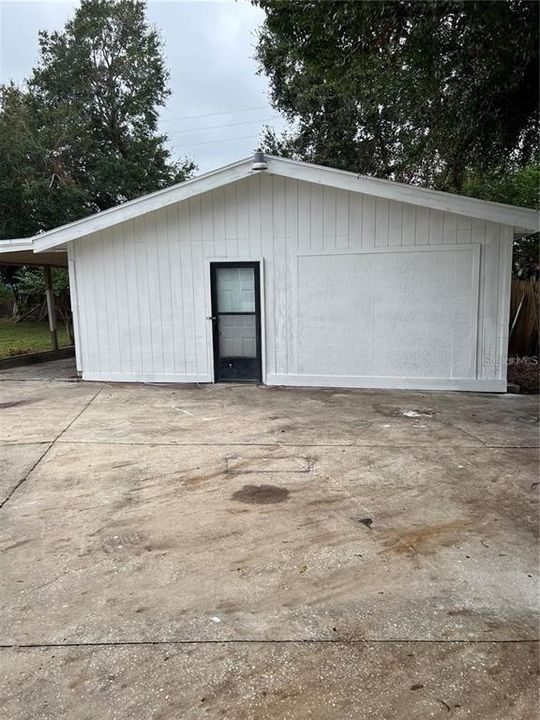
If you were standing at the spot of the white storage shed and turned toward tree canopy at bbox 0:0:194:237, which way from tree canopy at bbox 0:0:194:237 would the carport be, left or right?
left

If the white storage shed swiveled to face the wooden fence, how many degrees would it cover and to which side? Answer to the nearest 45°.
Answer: approximately 135° to its left

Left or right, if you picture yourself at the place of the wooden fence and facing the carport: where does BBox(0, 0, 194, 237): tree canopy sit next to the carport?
right

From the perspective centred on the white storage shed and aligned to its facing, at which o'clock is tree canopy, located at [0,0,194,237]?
The tree canopy is roughly at 5 o'clock from the white storage shed.

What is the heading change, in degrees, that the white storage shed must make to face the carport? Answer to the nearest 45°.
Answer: approximately 135° to its right

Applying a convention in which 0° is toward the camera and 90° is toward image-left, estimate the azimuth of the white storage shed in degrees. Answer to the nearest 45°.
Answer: approximately 0°
